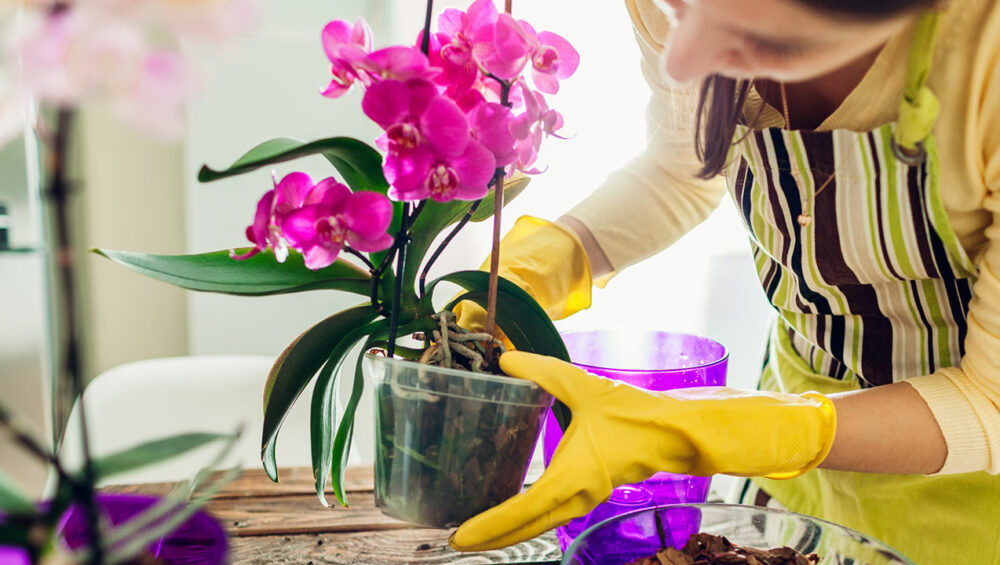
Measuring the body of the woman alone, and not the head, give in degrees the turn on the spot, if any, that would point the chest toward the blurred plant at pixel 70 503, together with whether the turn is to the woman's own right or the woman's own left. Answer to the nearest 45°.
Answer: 0° — they already face it

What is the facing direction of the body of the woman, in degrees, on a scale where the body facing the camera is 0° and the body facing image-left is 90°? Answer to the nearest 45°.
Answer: approximately 45°

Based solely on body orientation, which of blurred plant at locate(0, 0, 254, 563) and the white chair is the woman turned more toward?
the blurred plant

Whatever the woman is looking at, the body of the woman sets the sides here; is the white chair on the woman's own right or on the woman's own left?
on the woman's own right
